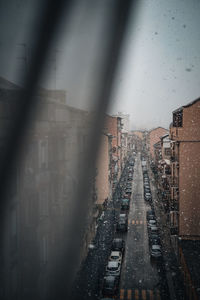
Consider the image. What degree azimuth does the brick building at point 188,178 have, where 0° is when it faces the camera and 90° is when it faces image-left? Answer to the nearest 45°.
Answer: approximately 90°

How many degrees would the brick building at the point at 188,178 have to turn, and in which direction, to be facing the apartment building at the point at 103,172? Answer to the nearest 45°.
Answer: approximately 45° to its right

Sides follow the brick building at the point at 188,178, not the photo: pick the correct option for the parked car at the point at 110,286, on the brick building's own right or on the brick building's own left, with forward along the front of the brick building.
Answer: on the brick building's own left

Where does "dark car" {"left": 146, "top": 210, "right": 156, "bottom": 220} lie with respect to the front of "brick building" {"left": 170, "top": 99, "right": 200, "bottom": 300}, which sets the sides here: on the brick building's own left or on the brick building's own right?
on the brick building's own right

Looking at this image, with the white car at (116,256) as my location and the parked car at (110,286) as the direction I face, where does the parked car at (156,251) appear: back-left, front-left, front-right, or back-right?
back-left

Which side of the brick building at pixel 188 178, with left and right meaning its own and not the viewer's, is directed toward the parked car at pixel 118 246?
front

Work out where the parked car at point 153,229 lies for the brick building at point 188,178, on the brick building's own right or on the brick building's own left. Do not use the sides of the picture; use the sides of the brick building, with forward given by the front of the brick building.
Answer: on the brick building's own right
